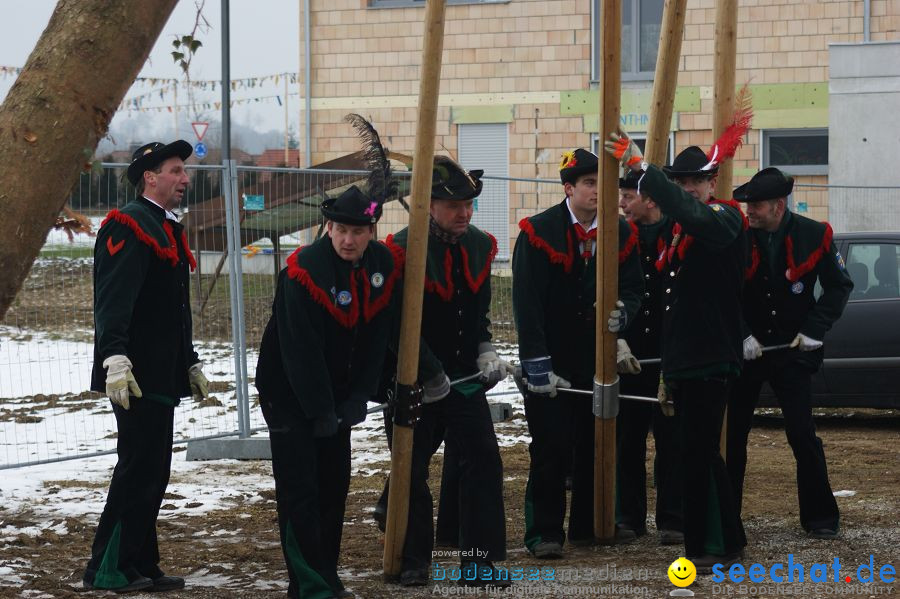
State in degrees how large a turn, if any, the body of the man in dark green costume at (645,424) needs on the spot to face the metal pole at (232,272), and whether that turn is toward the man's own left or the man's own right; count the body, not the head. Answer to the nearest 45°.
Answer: approximately 90° to the man's own right

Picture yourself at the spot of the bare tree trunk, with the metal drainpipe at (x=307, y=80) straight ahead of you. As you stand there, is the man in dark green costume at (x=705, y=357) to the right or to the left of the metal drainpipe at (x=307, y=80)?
right

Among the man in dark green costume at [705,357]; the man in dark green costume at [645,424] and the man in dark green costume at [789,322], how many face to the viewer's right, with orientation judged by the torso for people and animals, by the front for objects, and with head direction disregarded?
0

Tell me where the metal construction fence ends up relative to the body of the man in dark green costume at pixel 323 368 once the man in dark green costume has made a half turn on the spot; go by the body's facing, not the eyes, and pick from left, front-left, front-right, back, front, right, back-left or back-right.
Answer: front-right

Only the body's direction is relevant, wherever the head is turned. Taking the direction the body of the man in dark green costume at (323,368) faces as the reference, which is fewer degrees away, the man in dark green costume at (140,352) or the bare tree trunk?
the bare tree trunk

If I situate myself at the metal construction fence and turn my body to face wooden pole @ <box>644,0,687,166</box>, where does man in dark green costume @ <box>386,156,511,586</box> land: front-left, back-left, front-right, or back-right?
front-right

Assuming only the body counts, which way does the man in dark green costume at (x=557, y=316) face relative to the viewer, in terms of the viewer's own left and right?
facing the viewer and to the right of the viewer

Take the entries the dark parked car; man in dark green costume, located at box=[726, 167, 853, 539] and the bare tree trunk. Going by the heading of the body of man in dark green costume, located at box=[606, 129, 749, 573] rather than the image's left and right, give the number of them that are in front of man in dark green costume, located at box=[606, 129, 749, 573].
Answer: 1

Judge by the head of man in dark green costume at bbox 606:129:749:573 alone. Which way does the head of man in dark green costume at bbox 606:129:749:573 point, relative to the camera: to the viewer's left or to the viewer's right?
to the viewer's left

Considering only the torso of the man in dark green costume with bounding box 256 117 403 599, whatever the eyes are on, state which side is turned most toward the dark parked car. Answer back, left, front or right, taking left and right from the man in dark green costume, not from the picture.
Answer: left
